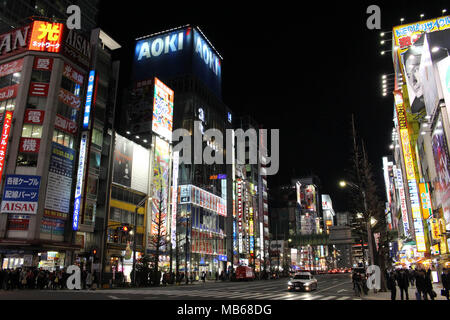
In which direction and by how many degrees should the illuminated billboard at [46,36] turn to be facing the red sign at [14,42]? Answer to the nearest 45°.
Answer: approximately 135° to its right

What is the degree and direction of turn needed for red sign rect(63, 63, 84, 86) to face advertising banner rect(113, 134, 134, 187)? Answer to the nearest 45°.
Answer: approximately 90° to its left

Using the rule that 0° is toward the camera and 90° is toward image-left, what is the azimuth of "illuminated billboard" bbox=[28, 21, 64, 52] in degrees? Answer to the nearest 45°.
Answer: approximately 0°

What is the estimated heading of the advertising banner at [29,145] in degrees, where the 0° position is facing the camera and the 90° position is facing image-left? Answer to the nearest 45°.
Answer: approximately 0°

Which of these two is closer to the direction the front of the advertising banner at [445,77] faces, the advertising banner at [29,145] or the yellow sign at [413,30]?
the advertising banner

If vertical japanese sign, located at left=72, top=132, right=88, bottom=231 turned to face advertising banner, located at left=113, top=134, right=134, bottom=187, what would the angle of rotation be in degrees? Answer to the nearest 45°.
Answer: approximately 135° to its left

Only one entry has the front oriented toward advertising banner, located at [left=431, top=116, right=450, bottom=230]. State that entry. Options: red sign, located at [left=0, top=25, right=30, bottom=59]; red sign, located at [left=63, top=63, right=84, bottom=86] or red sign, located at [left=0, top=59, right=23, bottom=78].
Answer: red sign, located at [left=63, top=63, right=84, bottom=86]
